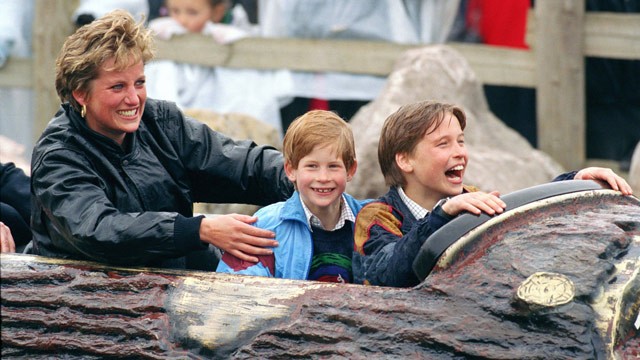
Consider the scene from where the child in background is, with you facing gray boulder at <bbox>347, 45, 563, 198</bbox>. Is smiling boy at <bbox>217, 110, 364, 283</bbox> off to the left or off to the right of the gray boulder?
right

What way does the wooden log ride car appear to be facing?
to the viewer's right

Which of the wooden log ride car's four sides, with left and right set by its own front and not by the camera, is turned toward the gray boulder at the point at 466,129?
left

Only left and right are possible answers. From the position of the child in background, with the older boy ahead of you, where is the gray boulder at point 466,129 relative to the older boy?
left
